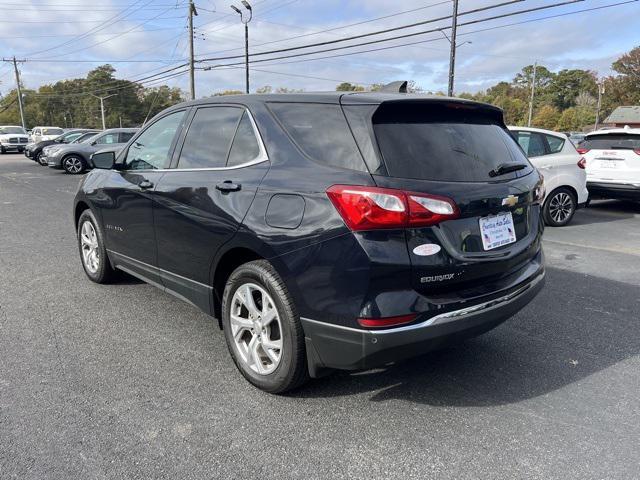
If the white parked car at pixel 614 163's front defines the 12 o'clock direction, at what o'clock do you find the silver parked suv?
The silver parked suv is roughly at 9 o'clock from the white parked car.

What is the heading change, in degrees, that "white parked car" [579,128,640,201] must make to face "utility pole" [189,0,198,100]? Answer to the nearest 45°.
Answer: approximately 45° to its left

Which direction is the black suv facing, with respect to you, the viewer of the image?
facing away from the viewer and to the left of the viewer

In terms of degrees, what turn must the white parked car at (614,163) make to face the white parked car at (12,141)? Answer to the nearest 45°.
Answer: approximately 90° to its left

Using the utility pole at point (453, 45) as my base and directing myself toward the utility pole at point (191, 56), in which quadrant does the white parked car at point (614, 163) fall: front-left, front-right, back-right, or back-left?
back-left

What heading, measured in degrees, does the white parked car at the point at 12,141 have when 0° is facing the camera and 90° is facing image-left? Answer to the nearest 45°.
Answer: approximately 315°

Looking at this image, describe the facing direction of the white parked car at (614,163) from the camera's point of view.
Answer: facing away from the viewer

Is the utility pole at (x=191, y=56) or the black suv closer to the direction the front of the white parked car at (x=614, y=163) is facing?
the utility pole

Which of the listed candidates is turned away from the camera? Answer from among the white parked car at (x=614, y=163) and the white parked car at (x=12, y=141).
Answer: the white parked car at (x=614, y=163)

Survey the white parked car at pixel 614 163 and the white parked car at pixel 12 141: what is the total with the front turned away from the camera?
1

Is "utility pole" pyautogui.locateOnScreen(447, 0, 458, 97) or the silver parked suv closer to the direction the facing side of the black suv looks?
the silver parked suv

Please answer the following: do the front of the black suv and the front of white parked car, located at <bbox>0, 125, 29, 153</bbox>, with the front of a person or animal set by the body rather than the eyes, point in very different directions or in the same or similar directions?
very different directions
